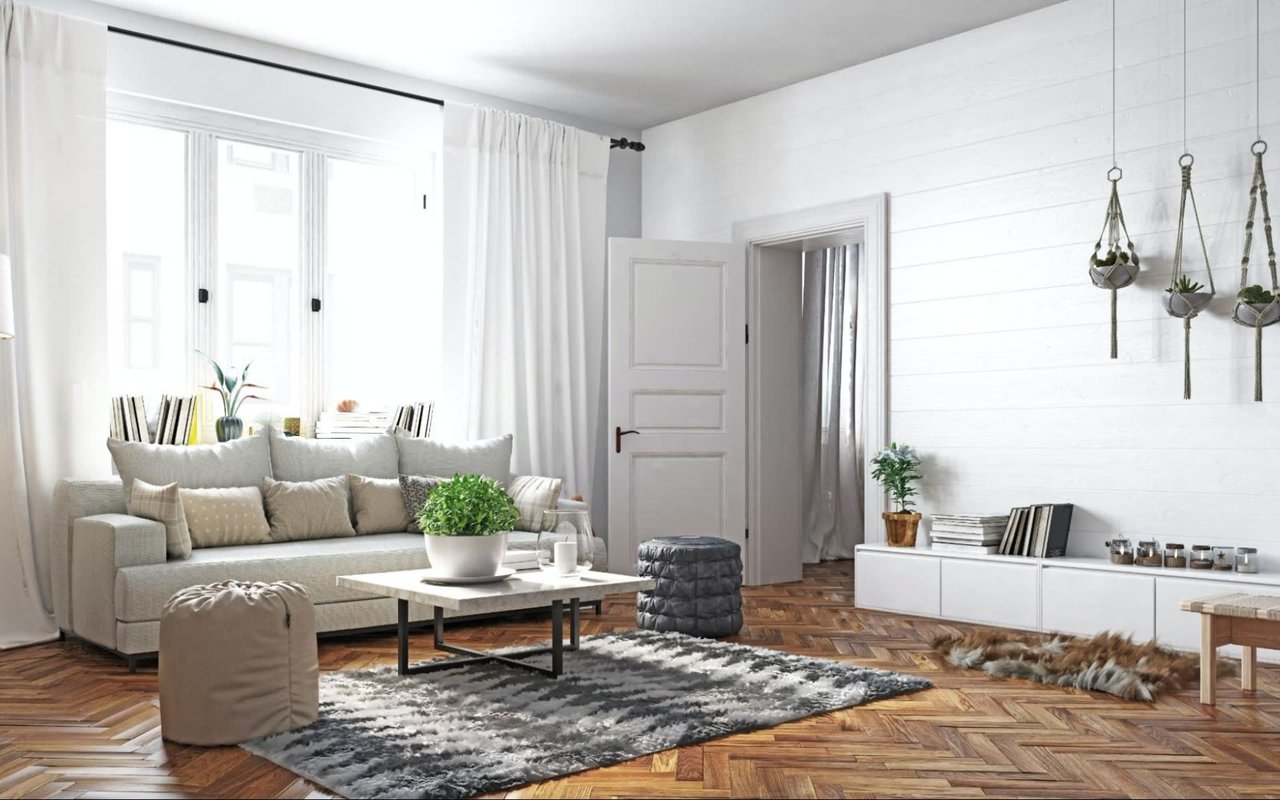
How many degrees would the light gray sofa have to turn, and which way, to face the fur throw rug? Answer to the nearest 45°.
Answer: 0° — it already faces it

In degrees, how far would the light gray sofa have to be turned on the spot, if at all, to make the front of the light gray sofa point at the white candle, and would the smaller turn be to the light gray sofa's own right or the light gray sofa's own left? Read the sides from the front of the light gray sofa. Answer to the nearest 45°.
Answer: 0° — it already faces it

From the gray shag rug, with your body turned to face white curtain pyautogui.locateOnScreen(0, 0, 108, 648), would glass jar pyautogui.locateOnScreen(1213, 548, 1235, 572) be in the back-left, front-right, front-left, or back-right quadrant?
back-right

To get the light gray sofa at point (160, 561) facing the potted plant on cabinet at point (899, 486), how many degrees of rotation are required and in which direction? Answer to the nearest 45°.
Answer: approximately 45° to its left

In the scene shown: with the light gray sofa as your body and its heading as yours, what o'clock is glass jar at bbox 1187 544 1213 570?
The glass jar is roughly at 11 o'clock from the light gray sofa.

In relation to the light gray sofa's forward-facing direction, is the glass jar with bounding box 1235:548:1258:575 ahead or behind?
ahead

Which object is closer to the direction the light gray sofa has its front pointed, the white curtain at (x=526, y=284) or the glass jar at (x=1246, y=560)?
the glass jar

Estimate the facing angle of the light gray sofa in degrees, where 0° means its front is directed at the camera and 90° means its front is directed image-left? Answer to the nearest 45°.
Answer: approximately 315°

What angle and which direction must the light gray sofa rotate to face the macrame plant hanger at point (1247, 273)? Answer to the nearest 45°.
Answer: approximately 45° to its left
